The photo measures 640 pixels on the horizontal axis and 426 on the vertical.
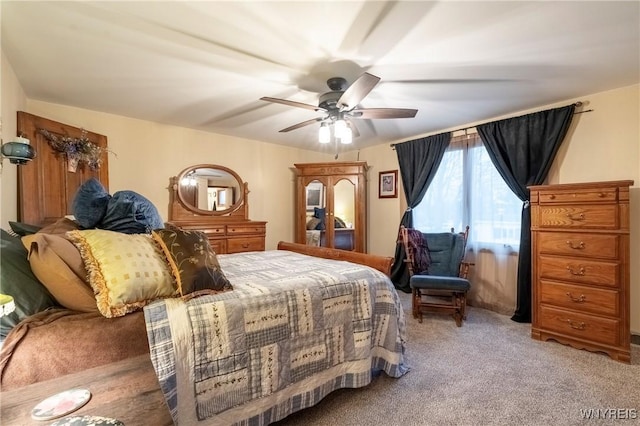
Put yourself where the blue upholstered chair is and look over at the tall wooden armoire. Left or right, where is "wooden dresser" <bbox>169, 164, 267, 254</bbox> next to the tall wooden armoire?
left

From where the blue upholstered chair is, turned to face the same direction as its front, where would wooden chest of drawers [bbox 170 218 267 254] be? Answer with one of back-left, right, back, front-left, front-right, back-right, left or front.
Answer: right

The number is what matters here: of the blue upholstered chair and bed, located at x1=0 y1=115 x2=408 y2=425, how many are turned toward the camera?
1

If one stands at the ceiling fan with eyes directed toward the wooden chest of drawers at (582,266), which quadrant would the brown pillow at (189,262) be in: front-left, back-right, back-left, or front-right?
back-right

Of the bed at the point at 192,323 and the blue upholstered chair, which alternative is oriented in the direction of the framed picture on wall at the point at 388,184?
the bed

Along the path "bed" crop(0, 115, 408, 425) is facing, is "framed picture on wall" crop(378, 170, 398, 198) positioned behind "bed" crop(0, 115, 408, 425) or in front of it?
in front

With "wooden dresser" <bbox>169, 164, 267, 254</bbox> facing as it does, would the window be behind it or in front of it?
in front

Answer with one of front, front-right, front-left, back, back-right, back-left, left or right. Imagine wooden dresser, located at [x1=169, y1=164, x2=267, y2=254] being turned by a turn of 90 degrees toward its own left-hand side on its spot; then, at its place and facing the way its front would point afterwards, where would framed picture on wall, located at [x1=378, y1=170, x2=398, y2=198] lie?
front-right

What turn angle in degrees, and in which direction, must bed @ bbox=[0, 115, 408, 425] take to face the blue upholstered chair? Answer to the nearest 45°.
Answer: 0° — it already faces it

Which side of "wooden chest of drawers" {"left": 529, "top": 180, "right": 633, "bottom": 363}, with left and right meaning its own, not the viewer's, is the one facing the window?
right

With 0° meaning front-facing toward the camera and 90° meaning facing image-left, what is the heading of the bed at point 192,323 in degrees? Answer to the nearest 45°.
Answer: approximately 225°

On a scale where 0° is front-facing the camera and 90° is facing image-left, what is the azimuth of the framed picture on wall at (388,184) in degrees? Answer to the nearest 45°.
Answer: approximately 45°

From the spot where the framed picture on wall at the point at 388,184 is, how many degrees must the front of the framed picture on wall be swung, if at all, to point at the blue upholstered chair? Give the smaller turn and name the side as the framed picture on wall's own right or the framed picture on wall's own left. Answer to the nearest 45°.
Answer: approximately 90° to the framed picture on wall's own left
